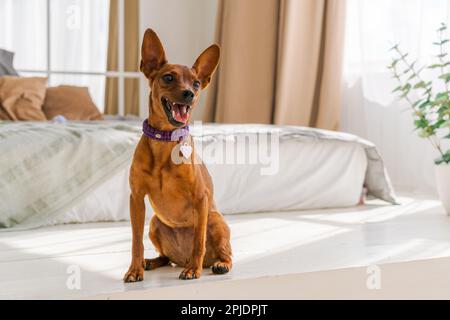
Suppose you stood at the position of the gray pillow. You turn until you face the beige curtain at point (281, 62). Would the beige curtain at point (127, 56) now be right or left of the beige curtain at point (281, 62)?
left

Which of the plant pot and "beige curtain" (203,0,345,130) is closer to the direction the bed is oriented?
the plant pot

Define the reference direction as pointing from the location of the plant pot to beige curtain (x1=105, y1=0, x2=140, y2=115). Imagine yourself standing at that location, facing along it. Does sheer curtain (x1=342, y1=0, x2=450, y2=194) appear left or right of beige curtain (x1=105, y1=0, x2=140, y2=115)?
right

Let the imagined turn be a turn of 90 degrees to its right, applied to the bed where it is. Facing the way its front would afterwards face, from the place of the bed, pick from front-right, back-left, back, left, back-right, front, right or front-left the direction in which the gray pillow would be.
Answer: back-right

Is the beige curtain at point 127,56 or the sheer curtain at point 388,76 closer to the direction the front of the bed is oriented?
the sheer curtain

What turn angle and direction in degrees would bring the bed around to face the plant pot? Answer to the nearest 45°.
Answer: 0° — it already faces it

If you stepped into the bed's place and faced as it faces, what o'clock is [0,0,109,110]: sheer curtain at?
The sheer curtain is roughly at 8 o'clock from the bed.

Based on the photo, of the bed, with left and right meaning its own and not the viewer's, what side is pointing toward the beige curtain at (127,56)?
left

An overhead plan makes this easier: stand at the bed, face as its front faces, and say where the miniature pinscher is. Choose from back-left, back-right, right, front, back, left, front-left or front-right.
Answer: right

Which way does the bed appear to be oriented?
to the viewer's right

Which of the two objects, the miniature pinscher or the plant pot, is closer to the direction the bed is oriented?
the plant pot

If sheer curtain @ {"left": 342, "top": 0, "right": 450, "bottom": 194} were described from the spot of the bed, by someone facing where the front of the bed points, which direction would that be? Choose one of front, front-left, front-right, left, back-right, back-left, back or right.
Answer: front-left
